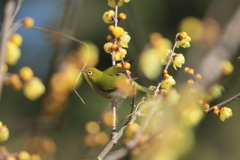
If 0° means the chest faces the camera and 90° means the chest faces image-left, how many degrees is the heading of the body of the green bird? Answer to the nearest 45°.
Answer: approximately 90°
